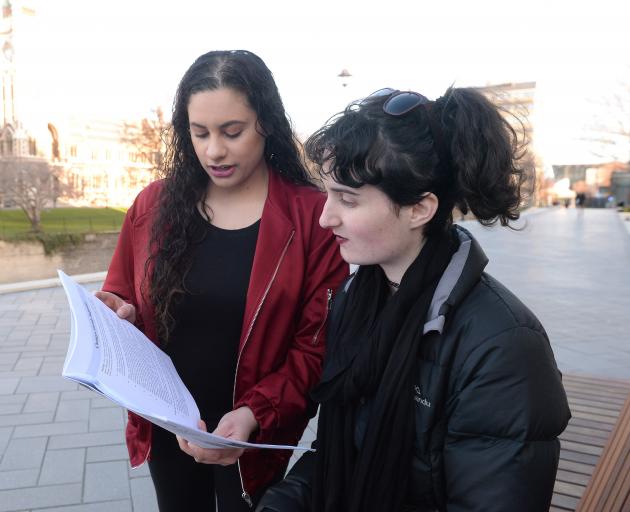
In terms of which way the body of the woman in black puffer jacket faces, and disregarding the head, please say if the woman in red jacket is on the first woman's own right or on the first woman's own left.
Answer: on the first woman's own right

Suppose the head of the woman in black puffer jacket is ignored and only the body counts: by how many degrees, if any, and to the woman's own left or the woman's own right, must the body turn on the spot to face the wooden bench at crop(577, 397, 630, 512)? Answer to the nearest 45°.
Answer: approximately 180°

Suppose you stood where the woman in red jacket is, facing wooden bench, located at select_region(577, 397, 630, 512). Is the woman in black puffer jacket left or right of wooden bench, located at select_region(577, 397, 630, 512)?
right

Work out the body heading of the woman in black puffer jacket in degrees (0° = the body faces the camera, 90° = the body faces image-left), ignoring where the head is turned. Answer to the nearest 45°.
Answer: approximately 45°

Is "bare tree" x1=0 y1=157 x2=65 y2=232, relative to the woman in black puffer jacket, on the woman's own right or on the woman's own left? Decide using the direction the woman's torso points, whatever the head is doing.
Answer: on the woman's own right

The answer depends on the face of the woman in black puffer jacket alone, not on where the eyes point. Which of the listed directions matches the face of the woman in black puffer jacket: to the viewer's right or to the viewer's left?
to the viewer's left
